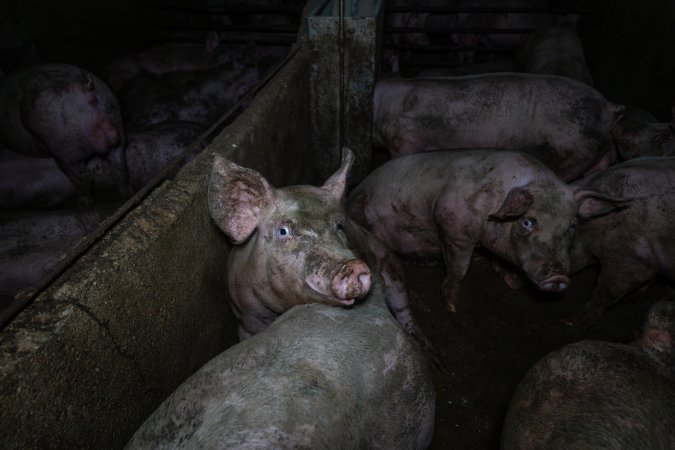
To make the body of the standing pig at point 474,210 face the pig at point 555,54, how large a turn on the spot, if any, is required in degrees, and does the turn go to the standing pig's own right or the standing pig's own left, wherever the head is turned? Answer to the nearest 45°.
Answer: approximately 135° to the standing pig's own left

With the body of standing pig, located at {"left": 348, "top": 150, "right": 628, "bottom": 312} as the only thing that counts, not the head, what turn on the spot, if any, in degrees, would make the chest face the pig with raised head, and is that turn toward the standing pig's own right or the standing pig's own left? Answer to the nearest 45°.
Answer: approximately 90° to the standing pig's own right

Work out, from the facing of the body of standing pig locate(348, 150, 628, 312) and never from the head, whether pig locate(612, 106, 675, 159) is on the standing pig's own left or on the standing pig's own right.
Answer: on the standing pig's own left

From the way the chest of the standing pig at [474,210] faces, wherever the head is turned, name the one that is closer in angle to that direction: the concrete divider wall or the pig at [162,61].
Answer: the concrete divider wall

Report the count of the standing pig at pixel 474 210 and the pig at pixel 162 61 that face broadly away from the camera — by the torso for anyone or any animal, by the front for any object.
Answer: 0

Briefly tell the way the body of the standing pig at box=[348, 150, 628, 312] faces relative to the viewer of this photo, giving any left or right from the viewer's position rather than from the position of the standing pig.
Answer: facing the viewer and to the right of the viewer
